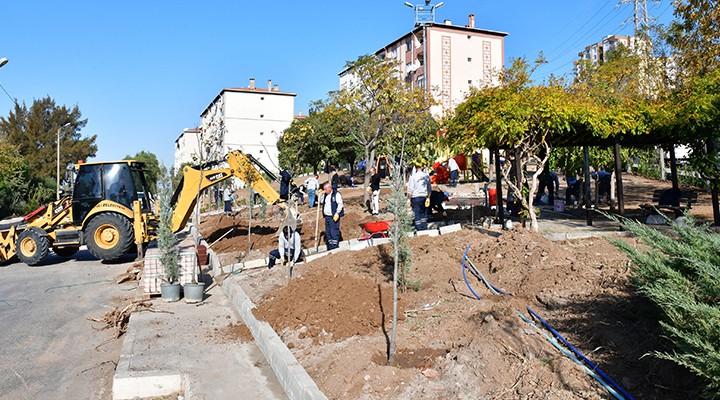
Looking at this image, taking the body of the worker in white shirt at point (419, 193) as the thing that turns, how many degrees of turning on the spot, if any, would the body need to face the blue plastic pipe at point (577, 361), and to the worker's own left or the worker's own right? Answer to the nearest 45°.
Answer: approximately 180°

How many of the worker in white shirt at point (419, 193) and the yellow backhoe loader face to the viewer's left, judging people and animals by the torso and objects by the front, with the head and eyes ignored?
1

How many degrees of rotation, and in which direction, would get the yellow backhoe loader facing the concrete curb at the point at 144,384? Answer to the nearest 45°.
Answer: approximately 90° to its left

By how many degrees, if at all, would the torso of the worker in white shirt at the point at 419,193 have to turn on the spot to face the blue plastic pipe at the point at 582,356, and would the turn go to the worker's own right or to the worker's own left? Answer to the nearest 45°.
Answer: approximately 180°

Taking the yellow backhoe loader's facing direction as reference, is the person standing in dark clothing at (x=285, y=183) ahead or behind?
behind

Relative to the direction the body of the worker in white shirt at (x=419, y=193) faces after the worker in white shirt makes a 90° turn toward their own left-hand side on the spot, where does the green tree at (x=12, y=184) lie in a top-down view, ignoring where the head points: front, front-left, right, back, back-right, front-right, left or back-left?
front-right

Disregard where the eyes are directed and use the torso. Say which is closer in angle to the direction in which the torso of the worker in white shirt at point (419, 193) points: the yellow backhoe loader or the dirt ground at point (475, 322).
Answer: the yellow backhoe loader

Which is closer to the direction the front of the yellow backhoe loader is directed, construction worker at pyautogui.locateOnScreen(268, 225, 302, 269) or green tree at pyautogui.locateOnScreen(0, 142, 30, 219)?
the green tree

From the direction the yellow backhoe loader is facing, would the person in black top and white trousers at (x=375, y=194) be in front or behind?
behind

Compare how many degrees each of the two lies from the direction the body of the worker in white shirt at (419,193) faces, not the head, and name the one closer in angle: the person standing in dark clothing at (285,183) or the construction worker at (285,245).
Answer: the person standing in dark clothing

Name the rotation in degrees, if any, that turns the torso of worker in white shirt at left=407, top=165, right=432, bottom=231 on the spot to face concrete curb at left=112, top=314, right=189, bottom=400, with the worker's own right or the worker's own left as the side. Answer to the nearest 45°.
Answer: approximately 180°

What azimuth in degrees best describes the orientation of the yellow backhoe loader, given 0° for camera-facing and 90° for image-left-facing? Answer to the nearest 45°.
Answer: approximately 90°

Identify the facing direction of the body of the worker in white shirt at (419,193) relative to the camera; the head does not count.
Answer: away from the camera

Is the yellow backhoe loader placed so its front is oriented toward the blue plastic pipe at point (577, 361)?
no

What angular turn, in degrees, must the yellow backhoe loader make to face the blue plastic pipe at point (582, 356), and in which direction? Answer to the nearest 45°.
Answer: approximately 90° to its left
